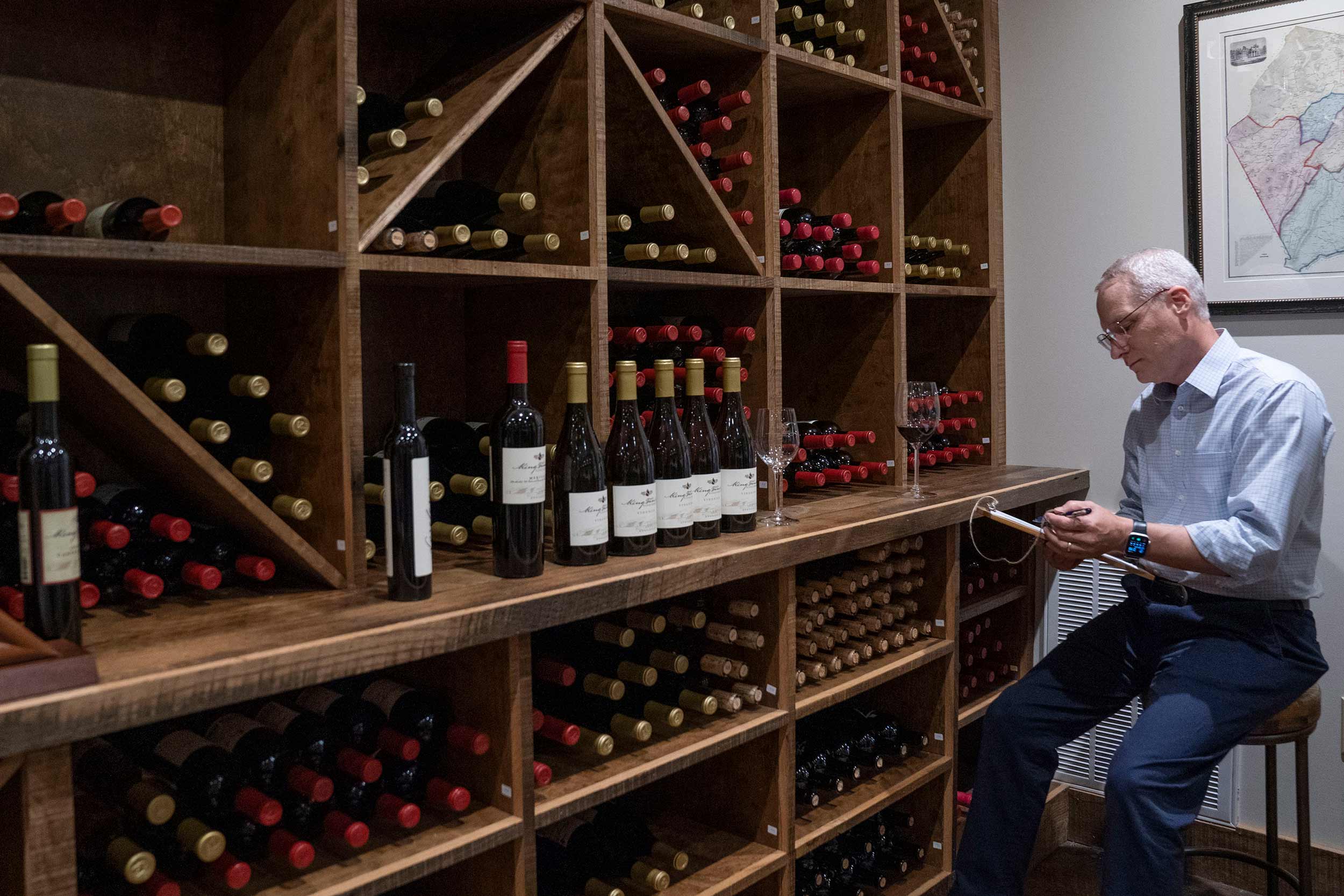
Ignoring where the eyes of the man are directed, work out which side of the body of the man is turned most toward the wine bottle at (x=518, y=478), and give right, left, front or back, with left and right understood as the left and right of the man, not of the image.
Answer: front

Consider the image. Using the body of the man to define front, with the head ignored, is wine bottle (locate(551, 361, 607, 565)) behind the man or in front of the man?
in front

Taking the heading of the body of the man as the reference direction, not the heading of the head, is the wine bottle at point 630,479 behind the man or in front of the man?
in front

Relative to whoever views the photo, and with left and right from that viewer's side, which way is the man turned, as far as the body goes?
facing the viewer and to the left of the viewer

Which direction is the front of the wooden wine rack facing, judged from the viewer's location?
facing the viewer and to the right of the viewer

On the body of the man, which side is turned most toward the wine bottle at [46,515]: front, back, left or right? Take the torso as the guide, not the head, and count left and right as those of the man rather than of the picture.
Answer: front

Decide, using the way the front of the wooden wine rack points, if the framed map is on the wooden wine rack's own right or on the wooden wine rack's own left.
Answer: on the wooden wine rack's own left

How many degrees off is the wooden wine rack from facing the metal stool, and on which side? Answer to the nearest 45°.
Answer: approximately 45° to its left

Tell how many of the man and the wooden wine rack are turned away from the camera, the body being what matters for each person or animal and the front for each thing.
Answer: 0

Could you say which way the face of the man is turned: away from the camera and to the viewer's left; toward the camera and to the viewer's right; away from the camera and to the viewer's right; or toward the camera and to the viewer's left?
toward the camera and to the viewer's left

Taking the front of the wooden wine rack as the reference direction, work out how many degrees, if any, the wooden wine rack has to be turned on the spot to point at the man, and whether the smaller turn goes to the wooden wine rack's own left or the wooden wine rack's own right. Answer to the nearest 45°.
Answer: approximately 45° to the wooden wine rack's own left

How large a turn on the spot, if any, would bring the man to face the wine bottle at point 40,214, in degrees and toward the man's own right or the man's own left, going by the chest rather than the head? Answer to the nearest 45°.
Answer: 0° — they already face it
